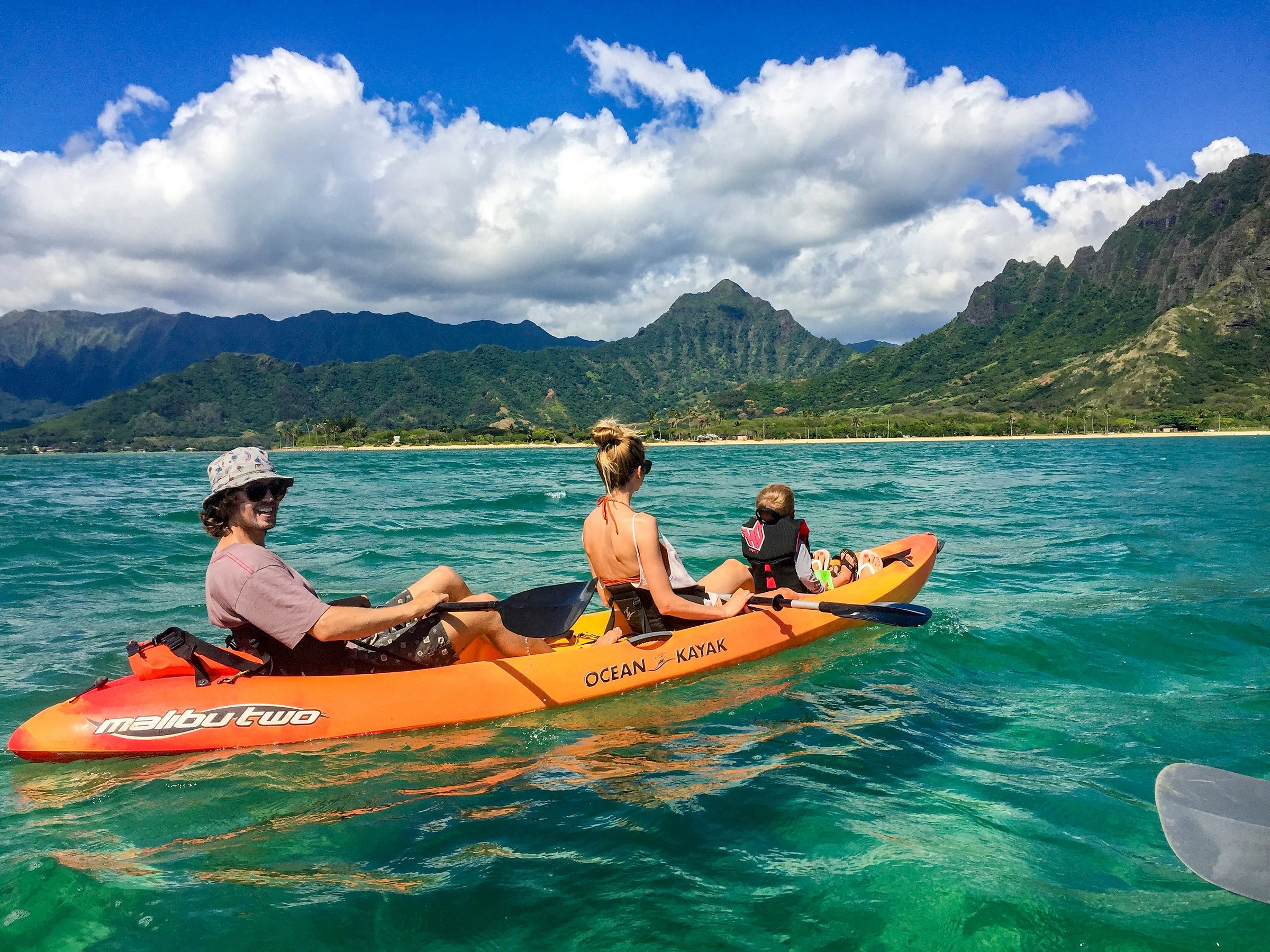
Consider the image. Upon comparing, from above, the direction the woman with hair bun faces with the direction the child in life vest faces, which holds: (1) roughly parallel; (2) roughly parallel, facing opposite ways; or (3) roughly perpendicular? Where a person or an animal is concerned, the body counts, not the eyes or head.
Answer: roughly parallel

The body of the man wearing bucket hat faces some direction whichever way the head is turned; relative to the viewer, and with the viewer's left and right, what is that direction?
facing to the right of the viewer

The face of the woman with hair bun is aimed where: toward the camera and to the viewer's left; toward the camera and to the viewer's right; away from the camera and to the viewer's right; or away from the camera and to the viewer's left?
away from the camera and to the viewer's right

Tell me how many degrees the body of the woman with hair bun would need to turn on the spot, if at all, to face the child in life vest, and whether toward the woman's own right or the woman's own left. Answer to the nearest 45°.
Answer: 0° — they already face them

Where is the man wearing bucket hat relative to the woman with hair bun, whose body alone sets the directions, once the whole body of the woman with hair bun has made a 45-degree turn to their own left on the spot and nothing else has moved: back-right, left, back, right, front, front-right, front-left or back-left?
back-left

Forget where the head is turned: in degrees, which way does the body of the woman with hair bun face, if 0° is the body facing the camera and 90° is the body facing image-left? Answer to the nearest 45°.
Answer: approximately 225°

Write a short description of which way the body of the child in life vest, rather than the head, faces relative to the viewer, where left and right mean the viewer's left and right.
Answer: facing away from the viewer and to the right of the viewer
